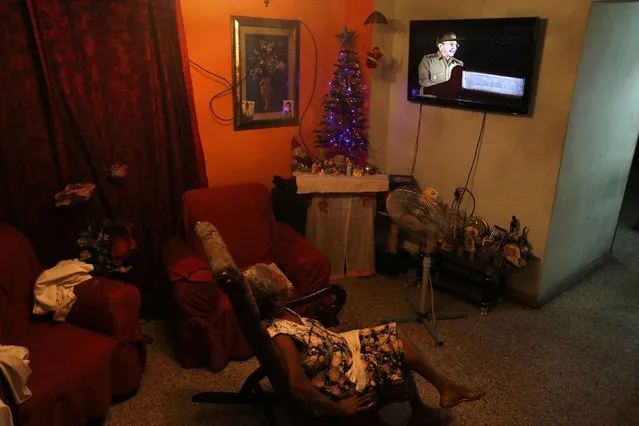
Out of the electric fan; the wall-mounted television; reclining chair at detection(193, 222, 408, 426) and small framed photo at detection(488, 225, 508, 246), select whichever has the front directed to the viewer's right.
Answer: the reclining chair

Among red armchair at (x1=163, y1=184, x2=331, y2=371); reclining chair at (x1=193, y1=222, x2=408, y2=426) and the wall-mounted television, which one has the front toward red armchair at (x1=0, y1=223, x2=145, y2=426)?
the wall-mounted television

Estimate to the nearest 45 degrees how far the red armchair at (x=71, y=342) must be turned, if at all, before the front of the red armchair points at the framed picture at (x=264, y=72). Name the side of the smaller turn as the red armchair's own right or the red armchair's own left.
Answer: approximately 90° to the red armchair's own left

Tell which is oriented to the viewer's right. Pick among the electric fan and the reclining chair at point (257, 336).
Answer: the reclining chair

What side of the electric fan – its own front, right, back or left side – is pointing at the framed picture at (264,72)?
right
